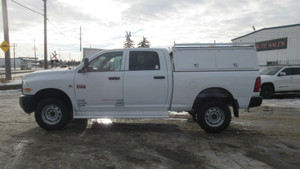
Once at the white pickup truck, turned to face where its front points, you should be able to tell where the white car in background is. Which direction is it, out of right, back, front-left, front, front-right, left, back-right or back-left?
back-right

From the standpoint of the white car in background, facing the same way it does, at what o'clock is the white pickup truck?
The white pickup truck is roughly at 11 o'clock from the white car in background.

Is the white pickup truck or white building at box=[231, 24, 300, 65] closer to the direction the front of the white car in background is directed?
the white pickup truck

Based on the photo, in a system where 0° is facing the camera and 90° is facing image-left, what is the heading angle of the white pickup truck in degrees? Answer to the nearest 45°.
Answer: approximately 90°

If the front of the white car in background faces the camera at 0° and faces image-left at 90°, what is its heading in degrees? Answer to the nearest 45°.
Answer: approximately 45°

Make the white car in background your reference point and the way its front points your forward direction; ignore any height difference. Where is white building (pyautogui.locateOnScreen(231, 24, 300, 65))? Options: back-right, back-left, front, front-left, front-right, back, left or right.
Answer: back-right

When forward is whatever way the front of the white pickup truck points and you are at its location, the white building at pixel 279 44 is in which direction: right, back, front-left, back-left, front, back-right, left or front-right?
back-right

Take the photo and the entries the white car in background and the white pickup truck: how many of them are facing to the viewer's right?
0
